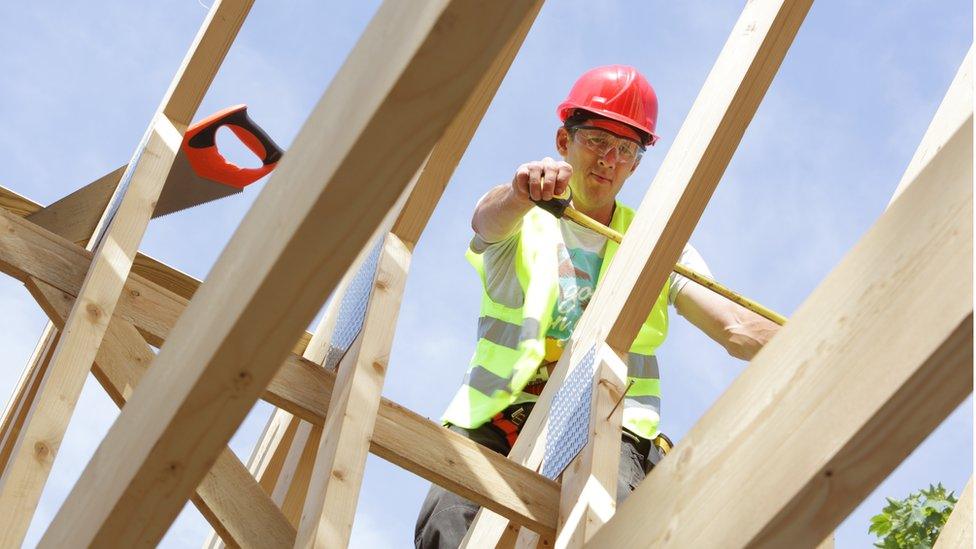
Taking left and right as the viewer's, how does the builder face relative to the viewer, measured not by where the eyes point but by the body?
facing the viewer

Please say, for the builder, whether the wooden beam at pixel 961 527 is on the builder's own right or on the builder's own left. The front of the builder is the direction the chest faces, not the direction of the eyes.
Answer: on the builder's own left

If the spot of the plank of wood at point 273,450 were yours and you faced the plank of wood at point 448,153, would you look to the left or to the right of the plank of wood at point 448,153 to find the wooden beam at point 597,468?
left

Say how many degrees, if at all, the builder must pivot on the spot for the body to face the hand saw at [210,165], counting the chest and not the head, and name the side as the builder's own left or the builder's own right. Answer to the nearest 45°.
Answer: approximately 90° to the builder's own right

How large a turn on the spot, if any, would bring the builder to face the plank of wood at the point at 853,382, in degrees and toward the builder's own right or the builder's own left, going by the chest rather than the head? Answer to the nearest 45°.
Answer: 0° — they already face it

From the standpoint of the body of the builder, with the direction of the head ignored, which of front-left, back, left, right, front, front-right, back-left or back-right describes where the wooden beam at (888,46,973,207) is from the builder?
front-left

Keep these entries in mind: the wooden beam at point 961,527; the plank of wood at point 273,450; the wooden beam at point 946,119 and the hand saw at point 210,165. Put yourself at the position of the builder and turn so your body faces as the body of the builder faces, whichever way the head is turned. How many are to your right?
2

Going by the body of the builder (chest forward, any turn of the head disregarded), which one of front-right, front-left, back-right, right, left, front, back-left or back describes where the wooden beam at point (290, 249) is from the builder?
front
